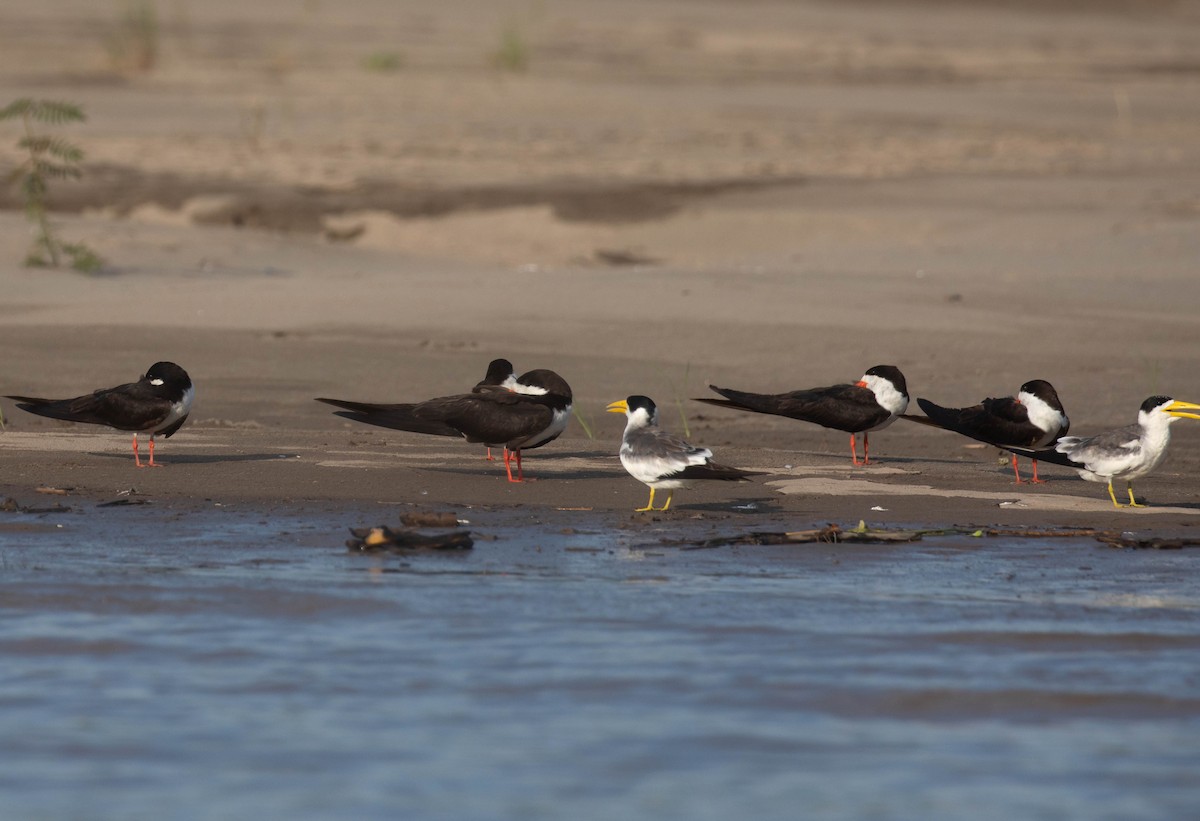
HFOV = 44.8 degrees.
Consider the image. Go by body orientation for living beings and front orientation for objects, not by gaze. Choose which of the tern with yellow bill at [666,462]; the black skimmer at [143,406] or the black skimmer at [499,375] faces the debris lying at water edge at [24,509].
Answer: the tern with yellow bill

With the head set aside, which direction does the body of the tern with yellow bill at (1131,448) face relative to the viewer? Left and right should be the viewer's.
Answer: facing to the right of the viewer

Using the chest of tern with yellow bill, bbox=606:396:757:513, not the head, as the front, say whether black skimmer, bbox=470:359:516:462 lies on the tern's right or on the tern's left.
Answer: on the tern's right

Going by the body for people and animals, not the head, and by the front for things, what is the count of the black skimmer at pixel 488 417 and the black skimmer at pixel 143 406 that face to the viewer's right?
2

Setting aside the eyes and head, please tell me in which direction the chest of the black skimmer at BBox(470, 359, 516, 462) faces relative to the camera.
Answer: to the viewer's right

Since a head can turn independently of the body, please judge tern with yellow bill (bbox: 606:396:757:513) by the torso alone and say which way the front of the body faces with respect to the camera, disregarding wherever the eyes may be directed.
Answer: to the viewer's left

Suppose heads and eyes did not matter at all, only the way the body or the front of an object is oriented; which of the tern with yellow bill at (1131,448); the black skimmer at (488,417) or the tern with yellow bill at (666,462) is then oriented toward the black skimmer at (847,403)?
the black skimmer at (488,417)

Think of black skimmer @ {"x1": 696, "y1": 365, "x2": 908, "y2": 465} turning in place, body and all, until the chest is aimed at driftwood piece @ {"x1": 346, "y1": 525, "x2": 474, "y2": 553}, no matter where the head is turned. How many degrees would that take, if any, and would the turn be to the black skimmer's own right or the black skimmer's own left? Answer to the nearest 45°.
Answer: approximately 135° to the black skimmer's own right

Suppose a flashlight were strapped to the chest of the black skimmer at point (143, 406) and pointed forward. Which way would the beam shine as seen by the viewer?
to the viewer's right

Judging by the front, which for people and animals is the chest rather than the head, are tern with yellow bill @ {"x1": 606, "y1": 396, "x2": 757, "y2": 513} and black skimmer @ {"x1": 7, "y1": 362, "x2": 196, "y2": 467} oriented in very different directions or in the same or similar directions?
very different directions

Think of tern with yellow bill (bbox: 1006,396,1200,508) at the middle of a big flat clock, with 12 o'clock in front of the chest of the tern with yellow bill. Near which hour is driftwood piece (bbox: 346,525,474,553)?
The driftwood piece is roughly at 5 o'clock from the tern with yellow bill.

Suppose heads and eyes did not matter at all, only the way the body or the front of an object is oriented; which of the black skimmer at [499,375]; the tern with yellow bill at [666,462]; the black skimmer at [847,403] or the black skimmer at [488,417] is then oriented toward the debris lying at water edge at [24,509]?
the tern with yellow bill

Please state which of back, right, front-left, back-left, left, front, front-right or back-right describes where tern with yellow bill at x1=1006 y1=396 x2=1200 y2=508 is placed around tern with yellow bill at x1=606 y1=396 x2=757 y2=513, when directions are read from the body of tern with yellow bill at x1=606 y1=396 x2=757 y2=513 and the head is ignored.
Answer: back
